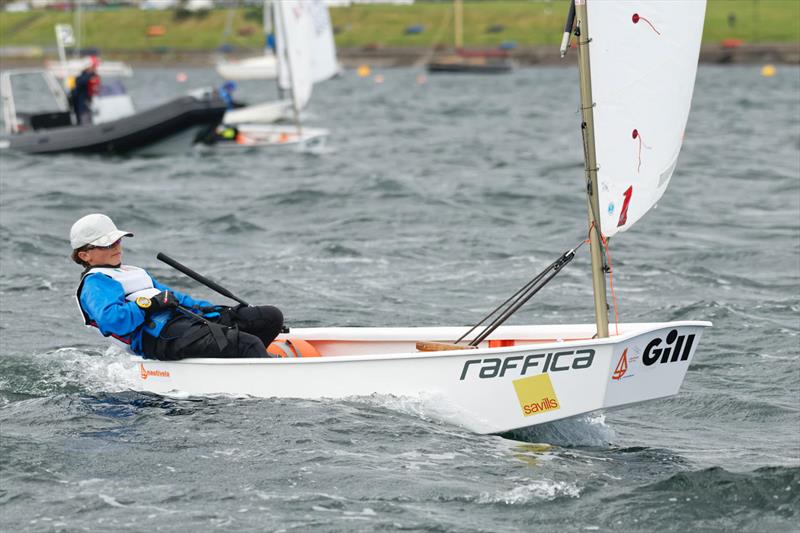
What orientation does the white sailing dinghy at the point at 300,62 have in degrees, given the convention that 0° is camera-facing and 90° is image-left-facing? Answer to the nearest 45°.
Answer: approximately 315°

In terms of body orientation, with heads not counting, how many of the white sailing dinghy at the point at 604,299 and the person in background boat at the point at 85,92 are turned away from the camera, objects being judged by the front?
0

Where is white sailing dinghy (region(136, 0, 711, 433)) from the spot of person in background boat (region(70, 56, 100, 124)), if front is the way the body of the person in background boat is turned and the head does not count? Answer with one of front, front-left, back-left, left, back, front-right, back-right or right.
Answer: right

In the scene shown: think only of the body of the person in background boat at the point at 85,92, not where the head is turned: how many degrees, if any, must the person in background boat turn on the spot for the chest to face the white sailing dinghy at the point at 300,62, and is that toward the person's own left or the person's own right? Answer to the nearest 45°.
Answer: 0° — they already face it

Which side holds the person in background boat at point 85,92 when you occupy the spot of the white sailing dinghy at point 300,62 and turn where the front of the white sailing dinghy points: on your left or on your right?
on your right

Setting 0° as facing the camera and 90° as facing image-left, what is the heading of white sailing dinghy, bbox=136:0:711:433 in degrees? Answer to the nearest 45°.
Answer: approximately 315°

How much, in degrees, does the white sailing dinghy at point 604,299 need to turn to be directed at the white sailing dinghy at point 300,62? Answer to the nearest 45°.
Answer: approximately 135° to its left

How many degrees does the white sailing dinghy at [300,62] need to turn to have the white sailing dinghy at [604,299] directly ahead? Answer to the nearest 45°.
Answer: approximately 45° to its right
